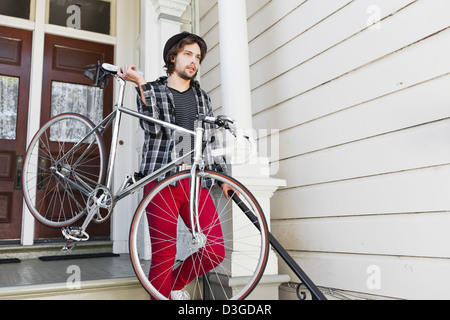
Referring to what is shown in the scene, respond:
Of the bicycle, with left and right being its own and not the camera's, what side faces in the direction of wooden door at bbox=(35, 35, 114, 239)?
back

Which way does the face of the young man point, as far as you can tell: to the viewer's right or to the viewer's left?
to the viewer's right

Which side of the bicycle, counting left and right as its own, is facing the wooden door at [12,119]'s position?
back

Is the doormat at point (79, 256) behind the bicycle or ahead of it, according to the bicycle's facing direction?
behind

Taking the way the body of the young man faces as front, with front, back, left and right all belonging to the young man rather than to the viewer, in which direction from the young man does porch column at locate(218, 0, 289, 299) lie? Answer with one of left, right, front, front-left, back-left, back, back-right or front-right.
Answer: left

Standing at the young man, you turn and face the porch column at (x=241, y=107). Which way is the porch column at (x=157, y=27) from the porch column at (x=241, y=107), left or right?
left

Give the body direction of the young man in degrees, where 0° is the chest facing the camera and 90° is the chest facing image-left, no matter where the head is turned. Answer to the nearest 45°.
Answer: approximately 315°

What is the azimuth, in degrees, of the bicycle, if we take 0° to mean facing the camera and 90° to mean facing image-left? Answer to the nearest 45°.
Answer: approximately 315°
